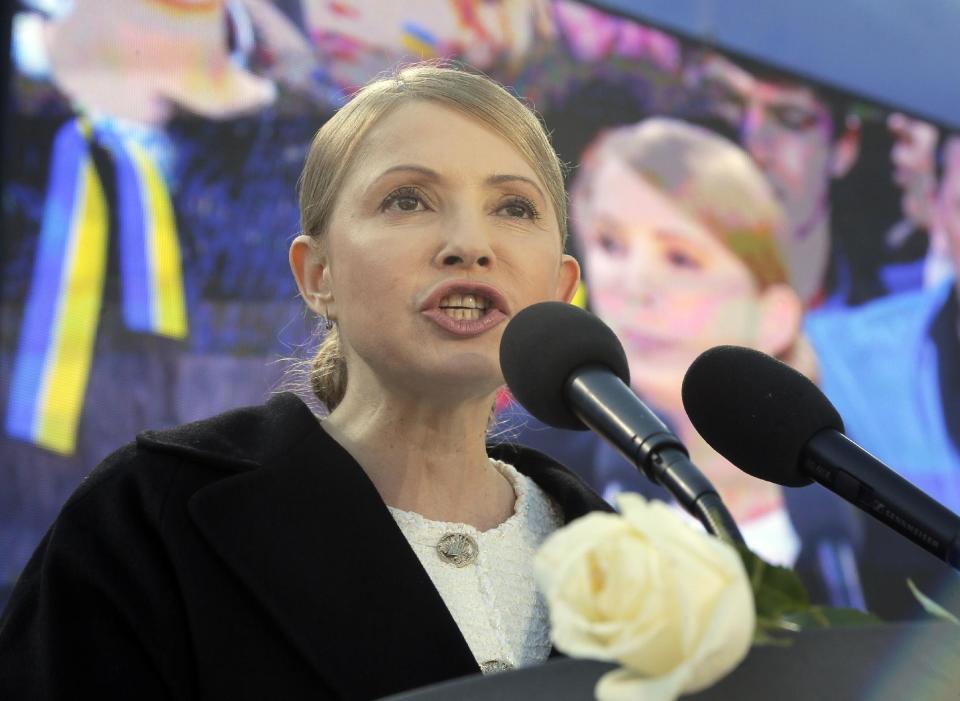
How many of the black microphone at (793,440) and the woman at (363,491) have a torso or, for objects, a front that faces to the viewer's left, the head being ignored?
1

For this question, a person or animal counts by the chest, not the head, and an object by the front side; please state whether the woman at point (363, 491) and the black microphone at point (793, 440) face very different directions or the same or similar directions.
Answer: very different directions

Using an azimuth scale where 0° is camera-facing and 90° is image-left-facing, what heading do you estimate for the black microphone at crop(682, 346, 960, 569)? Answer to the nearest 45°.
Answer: approximately 90°

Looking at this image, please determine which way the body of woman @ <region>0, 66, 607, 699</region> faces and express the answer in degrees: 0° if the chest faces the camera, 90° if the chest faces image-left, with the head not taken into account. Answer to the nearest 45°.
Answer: approximately 315°
